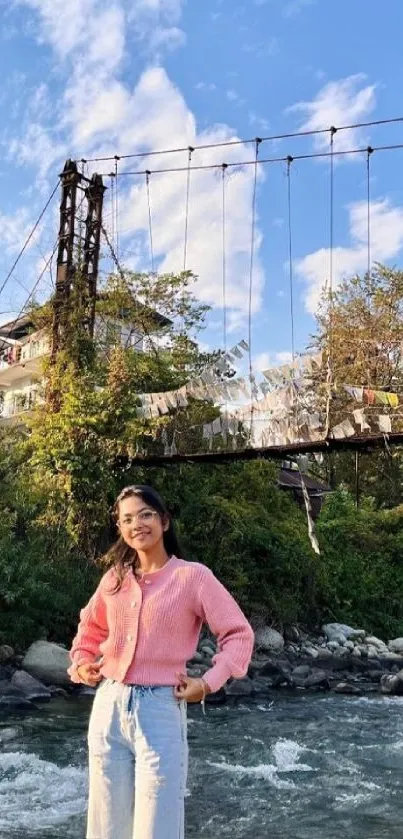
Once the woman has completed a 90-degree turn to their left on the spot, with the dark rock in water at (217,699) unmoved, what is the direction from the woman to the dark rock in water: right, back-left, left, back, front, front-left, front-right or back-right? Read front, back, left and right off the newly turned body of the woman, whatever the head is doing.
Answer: back-left

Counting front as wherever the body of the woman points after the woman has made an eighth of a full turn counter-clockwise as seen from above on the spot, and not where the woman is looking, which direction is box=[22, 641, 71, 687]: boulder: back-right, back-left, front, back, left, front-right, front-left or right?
back

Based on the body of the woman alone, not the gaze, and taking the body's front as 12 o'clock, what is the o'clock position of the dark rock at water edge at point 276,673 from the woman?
The dark rock at water edge is roughly at 5 o'clock from the woman.

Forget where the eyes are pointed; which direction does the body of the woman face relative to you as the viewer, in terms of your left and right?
facing the viewer and to the left of the viewer

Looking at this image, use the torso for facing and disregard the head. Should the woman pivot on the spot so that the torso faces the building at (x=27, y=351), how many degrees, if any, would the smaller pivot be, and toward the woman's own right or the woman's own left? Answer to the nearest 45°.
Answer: approximately 135° to the woman's own right

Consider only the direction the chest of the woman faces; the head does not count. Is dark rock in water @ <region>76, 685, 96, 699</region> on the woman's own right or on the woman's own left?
on the woman's own right

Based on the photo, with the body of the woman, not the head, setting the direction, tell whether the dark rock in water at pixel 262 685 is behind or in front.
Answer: behind

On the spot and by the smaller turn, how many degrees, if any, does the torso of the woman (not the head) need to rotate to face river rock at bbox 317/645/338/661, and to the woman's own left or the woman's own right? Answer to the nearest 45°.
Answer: approximately 135° to the woman's own right

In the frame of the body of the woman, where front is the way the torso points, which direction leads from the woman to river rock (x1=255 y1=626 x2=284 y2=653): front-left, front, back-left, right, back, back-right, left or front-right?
back-right

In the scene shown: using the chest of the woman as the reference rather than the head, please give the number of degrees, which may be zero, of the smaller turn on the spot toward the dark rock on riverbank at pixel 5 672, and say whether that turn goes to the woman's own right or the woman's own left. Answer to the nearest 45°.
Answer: approximately 135° to the woman's own right

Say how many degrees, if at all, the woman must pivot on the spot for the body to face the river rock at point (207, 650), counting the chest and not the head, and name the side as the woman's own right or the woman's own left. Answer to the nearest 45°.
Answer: approximately 135° to the woman's own right

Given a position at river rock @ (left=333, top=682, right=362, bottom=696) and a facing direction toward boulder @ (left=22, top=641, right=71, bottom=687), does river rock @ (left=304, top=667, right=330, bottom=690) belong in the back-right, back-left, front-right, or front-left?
front-right
